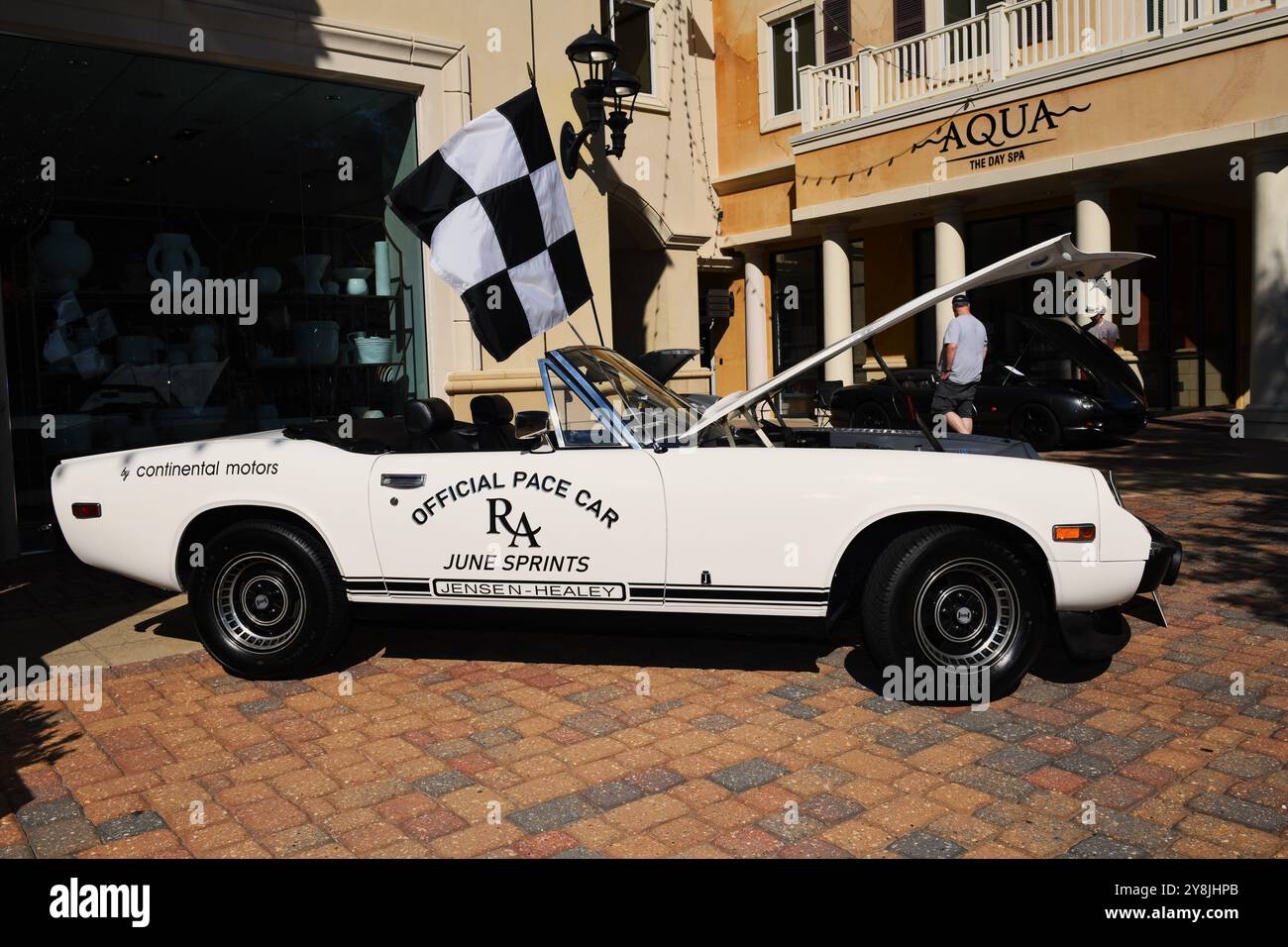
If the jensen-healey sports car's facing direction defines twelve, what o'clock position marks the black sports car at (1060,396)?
The black sports car is roughly at 10 o'clock from the jensen-healey sports car.

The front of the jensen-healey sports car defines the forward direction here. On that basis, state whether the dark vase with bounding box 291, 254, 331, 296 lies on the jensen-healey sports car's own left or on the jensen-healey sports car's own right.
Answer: on the jensen-healey sports car's own left

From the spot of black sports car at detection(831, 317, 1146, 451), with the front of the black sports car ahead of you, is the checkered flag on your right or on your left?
on your right

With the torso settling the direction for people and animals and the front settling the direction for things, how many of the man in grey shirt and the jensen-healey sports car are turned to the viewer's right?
1

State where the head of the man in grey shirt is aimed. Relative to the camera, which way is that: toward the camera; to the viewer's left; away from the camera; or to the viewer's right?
away from the camera

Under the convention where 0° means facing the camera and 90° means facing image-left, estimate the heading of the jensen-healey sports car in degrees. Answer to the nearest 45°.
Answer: approximately 270°

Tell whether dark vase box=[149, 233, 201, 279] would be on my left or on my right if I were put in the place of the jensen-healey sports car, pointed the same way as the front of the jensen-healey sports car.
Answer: on my left
